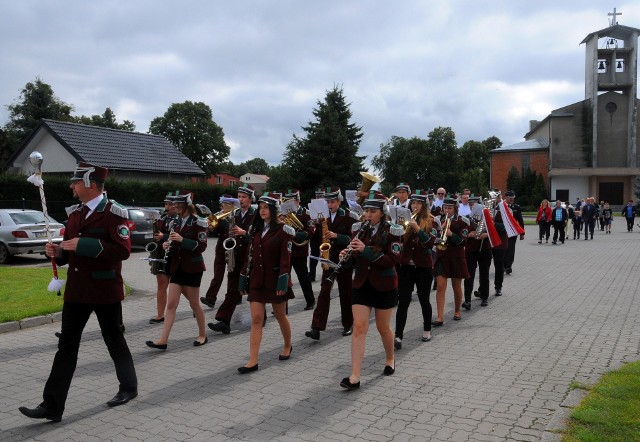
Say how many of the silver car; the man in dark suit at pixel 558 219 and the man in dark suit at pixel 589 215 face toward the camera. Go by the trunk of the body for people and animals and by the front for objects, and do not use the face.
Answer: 2

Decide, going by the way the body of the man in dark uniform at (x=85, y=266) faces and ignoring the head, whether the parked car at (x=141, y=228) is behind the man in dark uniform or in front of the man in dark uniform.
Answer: behind

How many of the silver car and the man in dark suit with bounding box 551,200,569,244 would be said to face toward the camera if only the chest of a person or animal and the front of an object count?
1

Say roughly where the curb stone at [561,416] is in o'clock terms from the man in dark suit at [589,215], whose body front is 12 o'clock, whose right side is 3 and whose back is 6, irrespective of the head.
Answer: The curb stone is roughly at 12 o'clock from the man in dark suit.

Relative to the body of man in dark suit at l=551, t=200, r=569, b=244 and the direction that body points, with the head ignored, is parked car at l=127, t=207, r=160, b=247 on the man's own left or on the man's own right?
on the man's own right

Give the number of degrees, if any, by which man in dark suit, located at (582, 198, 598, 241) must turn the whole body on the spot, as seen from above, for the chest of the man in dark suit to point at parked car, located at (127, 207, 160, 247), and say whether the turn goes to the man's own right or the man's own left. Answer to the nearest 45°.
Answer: approximately 45° to the man's own right

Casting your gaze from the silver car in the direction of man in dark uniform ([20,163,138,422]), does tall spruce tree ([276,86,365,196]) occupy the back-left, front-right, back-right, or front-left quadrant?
back-left

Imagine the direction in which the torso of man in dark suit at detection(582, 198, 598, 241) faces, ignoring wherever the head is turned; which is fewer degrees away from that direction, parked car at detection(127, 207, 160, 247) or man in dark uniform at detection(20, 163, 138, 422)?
the man in dark uniform

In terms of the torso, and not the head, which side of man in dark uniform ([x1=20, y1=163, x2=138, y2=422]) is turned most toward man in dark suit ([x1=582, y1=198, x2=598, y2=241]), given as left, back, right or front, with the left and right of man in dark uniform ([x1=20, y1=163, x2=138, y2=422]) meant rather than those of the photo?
back

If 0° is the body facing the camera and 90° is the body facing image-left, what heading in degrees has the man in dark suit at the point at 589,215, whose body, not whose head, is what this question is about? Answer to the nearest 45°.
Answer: approximately 0°

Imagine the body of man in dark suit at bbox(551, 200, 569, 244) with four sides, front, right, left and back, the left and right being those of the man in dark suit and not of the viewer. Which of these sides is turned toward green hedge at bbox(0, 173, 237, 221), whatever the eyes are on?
right
